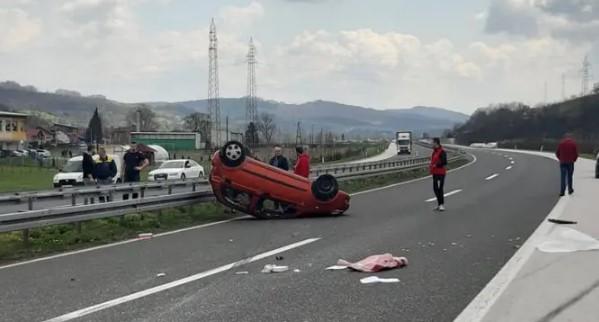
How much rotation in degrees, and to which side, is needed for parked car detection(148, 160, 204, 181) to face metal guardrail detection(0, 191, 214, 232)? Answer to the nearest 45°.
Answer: approximately 45° to its left

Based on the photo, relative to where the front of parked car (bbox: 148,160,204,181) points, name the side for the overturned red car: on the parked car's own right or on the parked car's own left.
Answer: on the parked car's own left

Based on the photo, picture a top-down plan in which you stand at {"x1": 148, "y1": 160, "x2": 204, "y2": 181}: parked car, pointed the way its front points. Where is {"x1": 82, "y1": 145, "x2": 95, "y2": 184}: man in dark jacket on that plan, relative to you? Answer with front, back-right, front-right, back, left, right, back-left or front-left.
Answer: front-left

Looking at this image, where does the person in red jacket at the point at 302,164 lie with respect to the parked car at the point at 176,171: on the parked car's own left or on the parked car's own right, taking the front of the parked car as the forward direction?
on the parked car's own left

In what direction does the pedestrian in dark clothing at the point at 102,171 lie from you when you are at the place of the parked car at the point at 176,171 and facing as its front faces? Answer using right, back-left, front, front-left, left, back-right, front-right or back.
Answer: front-left

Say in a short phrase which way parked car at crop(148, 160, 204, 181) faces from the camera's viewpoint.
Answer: facing the viewer and to the left of the viewer

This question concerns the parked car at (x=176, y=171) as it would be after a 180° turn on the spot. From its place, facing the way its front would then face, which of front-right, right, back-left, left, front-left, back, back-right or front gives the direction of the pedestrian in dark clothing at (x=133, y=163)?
back-right

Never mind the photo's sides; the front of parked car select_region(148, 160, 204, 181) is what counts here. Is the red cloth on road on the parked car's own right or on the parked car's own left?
on the parked car's own left
